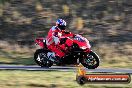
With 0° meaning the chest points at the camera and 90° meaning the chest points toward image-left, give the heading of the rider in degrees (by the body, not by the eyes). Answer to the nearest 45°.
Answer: approximately 270°

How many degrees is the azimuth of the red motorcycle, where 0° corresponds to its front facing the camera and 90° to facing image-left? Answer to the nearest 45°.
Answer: approximately 270°
